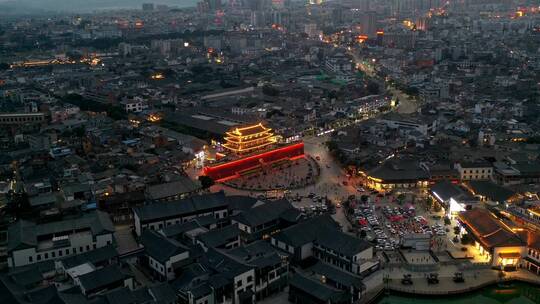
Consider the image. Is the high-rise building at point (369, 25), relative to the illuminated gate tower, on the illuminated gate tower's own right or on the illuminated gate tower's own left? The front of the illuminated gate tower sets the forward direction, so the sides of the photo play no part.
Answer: on the illuminated gate tower's own left

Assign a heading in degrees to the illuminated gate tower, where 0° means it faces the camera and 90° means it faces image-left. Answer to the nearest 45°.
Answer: approximately 315°

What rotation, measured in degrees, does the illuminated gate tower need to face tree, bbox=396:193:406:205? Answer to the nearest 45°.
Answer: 0° — it already faces it

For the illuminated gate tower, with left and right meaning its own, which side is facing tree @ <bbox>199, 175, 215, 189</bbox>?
right

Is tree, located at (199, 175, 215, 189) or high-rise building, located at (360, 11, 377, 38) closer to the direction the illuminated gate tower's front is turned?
the tree
